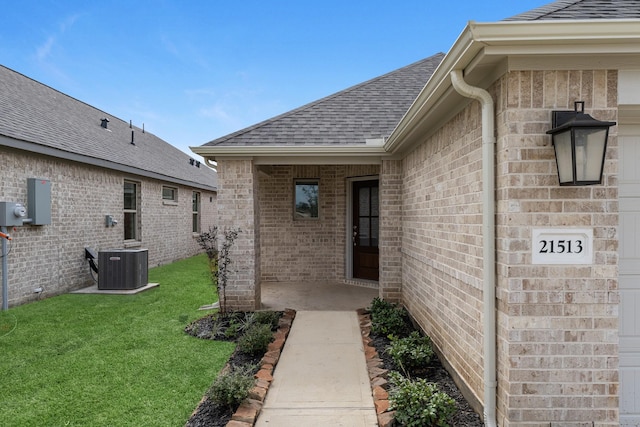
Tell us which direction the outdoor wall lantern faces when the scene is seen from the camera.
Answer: facing the viewer and to the right of the viewer

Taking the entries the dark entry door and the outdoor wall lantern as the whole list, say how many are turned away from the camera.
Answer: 0

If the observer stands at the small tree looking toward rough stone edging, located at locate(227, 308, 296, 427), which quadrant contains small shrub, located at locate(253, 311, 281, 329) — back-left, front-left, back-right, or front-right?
front-left

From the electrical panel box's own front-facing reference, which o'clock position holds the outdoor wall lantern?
The outdoor wall lantern is roughly at 1 o'clock from the electrical panel box.

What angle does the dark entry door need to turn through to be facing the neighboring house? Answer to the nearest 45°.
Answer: approximately 45° to its right

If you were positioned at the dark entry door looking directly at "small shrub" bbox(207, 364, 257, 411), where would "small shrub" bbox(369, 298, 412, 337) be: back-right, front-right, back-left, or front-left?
front-left

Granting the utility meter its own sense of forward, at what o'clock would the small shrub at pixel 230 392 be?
The small shrub is roughly at 1 o'clock from the utility meter.

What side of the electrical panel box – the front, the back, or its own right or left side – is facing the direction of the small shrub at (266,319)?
front

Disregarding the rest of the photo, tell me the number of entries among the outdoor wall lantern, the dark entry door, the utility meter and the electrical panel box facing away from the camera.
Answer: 0

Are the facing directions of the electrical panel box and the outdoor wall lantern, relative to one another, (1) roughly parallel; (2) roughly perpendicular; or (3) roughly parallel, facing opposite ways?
roughly perpendicular

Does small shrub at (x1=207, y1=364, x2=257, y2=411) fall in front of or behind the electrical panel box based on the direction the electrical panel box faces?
in front

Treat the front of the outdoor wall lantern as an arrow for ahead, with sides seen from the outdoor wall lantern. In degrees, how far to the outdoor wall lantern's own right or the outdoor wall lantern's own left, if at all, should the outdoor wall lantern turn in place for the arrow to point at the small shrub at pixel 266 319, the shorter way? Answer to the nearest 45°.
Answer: approximately 135° to the outdoor wall lantern's own right

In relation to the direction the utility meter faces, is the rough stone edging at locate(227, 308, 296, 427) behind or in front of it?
in front

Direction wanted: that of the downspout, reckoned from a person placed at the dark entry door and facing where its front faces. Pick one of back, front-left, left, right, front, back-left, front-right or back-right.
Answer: front-left

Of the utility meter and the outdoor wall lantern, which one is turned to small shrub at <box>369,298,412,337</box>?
the utility meter

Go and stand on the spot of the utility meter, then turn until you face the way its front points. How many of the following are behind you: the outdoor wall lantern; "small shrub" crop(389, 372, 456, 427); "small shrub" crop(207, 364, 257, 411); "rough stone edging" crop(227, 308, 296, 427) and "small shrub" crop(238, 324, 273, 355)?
0
